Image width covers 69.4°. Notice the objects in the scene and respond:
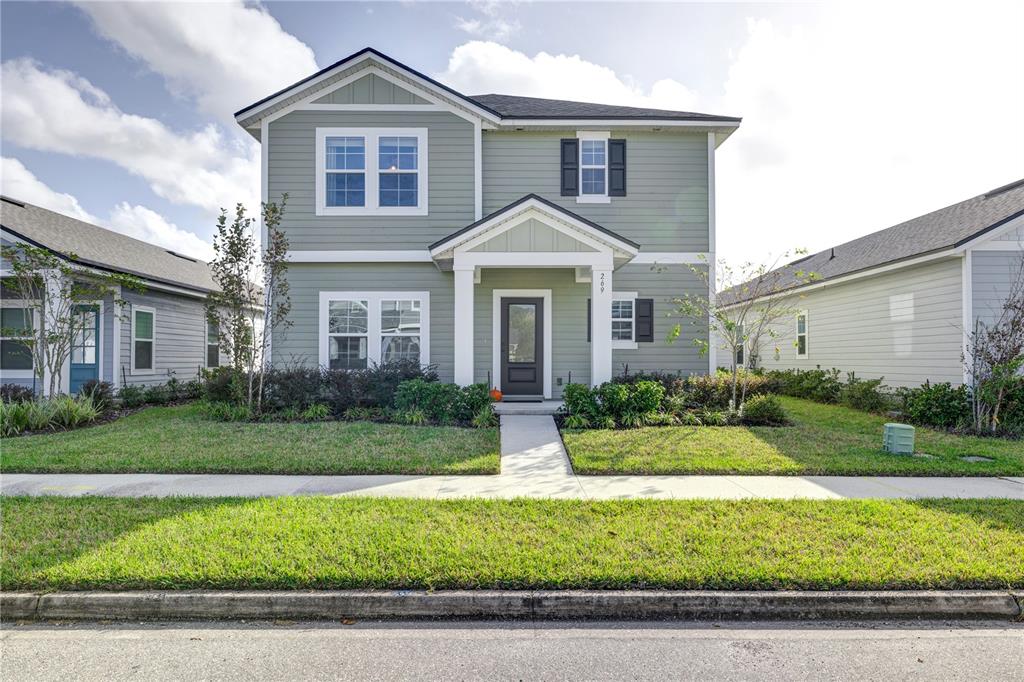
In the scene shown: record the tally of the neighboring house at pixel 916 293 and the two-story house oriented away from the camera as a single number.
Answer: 0

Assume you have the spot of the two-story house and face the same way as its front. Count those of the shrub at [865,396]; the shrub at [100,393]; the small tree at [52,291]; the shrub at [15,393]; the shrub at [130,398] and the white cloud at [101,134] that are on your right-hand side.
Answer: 5

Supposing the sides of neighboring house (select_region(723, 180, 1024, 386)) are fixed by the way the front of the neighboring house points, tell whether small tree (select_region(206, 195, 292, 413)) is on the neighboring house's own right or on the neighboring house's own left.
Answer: on the neighboring house's own right

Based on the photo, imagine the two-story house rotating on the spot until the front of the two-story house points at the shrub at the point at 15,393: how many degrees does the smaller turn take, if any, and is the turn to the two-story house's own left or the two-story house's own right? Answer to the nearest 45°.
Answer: approximately 90° to the two-story house's own right

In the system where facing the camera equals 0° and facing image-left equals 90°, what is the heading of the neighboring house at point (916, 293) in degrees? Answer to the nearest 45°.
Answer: approximately 315°

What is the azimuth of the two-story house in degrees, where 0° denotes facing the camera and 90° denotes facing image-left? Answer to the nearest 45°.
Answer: approximately 0°

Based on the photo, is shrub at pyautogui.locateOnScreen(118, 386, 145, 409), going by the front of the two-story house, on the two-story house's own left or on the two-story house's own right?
on the two-story house's own right

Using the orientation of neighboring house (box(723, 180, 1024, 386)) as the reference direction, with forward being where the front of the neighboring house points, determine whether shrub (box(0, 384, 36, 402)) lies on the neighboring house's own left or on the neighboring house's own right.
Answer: on the neighboring house's own right

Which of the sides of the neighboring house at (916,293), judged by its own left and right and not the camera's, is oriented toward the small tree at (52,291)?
right

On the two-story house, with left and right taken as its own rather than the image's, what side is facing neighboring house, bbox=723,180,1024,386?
left

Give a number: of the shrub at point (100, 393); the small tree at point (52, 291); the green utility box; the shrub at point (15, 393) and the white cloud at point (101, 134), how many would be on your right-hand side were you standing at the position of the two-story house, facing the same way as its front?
4

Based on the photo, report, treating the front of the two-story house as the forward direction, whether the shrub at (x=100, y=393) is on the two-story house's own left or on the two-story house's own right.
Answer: on the two-story house's own right
